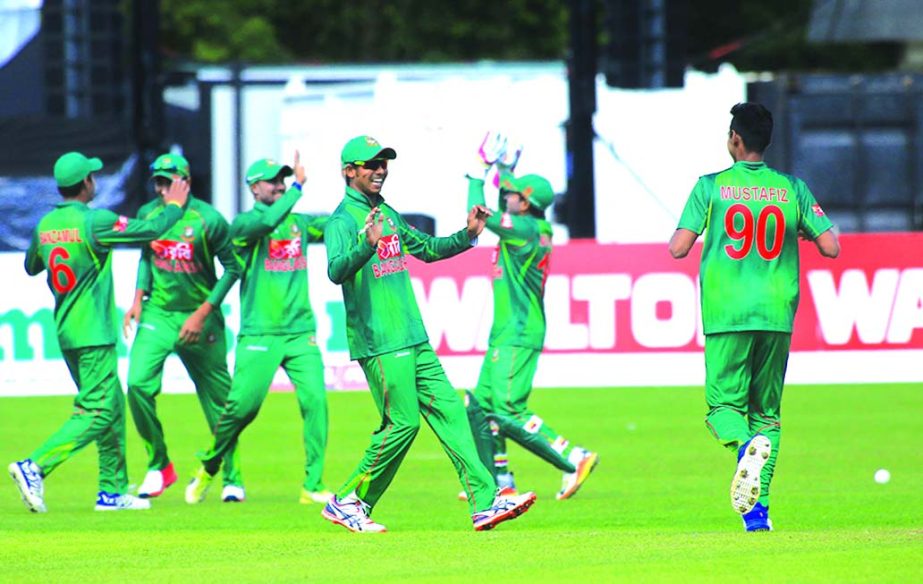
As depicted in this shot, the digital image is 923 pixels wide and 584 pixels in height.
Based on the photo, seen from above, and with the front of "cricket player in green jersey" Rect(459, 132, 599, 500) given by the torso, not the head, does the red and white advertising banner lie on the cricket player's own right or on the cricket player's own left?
on the cricket player's own right

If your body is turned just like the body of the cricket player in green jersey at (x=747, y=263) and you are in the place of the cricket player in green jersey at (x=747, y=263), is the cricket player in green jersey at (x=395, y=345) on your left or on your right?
on your left

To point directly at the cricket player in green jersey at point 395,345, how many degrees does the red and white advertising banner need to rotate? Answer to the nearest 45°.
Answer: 0° — it already faces them

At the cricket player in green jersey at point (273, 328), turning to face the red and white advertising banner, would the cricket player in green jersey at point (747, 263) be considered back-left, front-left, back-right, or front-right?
back-right

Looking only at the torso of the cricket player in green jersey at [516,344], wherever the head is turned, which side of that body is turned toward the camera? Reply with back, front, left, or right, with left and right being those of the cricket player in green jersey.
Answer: left

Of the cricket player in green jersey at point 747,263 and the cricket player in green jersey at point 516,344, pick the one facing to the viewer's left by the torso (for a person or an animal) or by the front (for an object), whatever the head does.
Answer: the cricket player in green jersey at point 516,344
